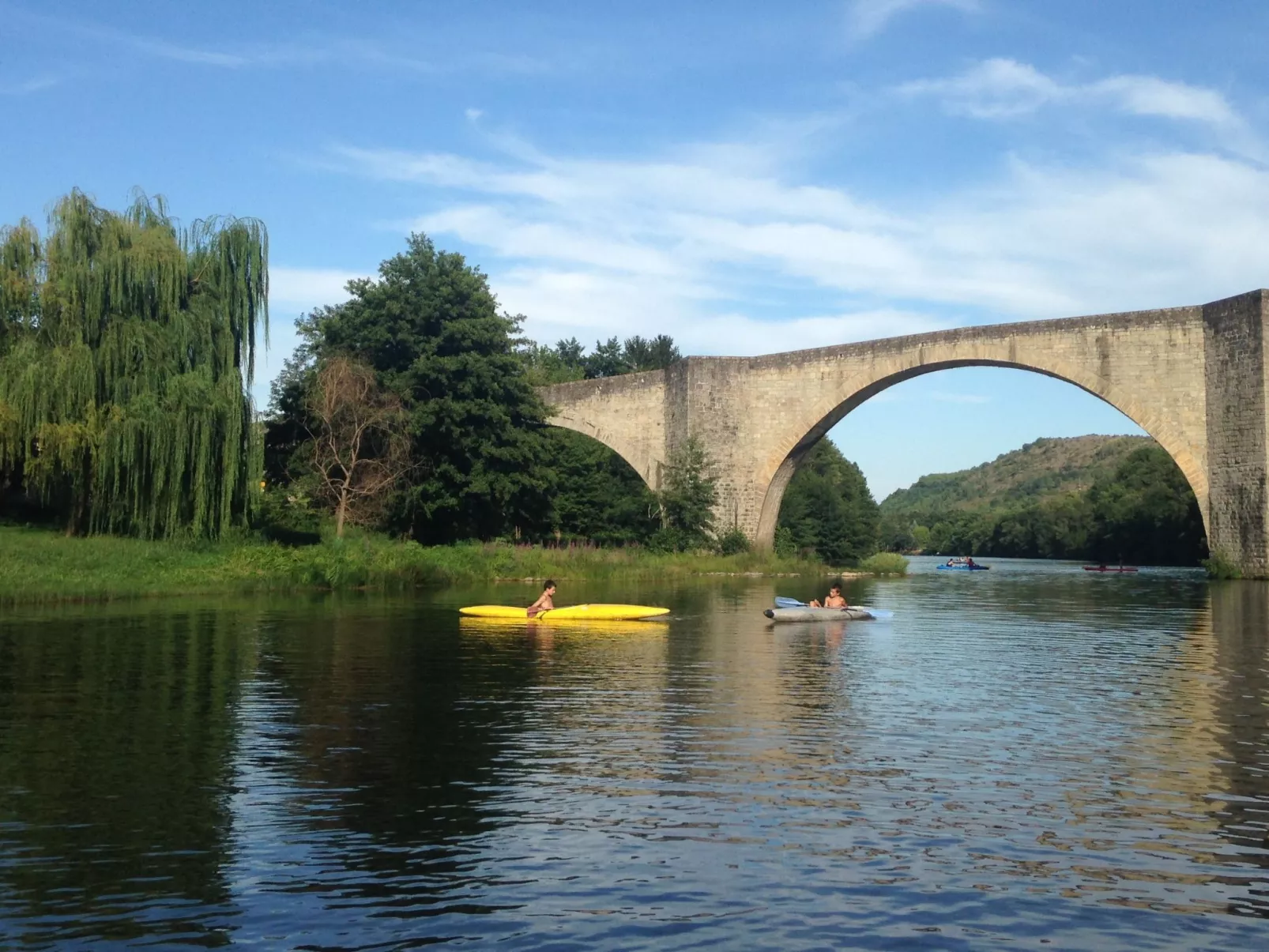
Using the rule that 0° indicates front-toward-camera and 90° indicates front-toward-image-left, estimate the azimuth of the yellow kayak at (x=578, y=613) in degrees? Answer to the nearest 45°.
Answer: approximately 270°

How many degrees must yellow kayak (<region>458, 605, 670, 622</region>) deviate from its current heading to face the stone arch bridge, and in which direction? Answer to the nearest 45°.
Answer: approximately 45° to its left

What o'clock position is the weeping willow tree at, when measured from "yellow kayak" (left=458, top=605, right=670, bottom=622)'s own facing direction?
The weeping willow tree is roughly at 7 o'clock from the yellow kayak.

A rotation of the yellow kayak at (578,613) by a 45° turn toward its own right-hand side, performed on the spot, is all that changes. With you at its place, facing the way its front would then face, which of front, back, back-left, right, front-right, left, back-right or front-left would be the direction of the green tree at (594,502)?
back-left

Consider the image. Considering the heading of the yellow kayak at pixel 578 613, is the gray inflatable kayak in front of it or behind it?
in front

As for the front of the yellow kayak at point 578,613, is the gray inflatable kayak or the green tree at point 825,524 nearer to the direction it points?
the gray inflatable kayak

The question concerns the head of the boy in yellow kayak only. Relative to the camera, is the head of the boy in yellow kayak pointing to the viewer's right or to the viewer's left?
to the viewer's right

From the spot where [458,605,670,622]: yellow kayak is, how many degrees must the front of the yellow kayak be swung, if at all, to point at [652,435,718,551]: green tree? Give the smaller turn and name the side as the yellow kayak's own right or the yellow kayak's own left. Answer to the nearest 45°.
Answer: approximately 90° to the yellow kayak's own left

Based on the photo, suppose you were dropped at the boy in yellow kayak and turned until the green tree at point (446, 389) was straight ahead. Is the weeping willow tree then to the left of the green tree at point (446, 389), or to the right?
left

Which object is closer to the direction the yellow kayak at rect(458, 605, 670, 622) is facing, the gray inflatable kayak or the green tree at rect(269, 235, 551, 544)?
the gray inflatable kayak

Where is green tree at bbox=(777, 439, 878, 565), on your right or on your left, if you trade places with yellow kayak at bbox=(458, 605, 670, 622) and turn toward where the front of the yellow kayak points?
on your left
